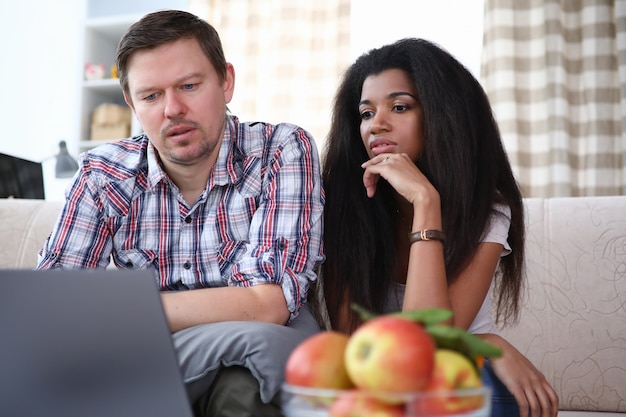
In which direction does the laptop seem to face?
away from the camera

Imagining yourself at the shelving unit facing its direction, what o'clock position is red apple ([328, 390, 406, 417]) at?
The red apple is roughly at 12 o'clock from the shelving unit.

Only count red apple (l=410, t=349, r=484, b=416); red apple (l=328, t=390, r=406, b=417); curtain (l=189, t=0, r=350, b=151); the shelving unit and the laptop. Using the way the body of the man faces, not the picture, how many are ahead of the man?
3

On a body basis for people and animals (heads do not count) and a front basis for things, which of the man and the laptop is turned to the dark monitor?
the laptop

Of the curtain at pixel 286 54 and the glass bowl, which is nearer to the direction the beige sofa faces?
the glass bowl

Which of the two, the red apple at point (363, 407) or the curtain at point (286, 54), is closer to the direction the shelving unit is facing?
the red apple

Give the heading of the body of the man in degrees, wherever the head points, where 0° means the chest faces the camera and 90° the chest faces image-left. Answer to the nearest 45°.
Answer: approximately 0°

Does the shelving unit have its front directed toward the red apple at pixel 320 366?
yes

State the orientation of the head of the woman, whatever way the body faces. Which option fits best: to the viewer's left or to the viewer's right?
to the viewer's left
